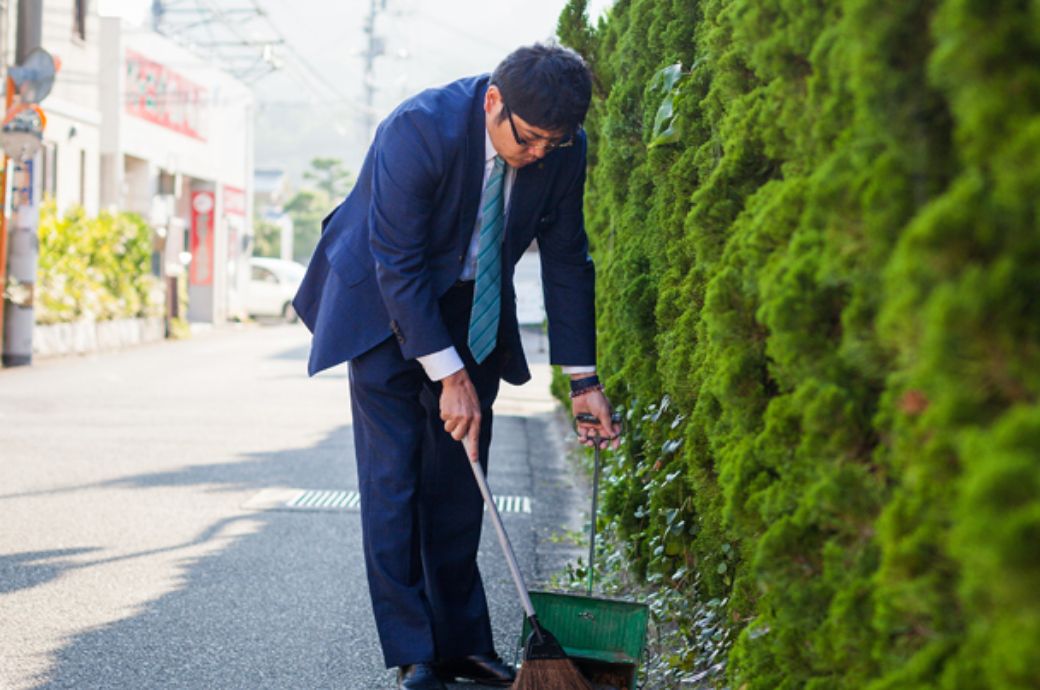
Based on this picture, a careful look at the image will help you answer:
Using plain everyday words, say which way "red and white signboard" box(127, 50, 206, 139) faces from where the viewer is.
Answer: facing the viewer and to the right of the viewer

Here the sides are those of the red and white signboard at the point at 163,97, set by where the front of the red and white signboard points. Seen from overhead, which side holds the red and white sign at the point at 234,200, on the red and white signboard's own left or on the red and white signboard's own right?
on the red and white signboard's own left

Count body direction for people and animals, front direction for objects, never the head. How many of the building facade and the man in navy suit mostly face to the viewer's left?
0

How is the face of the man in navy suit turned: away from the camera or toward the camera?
toward the camera

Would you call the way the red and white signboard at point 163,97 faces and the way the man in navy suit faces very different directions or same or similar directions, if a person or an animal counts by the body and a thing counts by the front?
same or similar directions

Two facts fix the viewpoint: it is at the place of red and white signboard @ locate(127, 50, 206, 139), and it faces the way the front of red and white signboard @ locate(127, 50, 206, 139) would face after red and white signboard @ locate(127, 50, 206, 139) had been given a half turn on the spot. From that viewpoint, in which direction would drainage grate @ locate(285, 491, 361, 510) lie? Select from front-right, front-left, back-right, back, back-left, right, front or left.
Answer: back-left

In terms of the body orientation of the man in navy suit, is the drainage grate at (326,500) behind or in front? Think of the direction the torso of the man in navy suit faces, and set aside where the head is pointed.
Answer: behind

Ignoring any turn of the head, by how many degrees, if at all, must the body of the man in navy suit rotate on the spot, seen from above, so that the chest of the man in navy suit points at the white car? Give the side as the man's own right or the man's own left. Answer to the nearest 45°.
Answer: approximately 135° to the man's own left

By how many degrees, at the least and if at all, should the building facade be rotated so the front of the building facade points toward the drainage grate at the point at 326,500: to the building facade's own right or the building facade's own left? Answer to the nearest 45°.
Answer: approximately 45° to the building facade's own right

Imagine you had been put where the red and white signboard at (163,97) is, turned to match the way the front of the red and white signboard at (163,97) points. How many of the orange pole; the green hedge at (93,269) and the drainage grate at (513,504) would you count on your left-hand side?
0

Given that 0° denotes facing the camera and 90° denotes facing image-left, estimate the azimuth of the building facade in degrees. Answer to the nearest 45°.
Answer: approximately 315°

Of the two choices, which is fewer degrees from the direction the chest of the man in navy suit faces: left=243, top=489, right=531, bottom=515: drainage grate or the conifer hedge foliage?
the conifer hedge foliage

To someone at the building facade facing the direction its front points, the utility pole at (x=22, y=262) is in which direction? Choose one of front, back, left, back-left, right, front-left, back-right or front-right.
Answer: front-right

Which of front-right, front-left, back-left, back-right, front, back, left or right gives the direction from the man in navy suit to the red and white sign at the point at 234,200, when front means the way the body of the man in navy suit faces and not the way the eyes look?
back-left

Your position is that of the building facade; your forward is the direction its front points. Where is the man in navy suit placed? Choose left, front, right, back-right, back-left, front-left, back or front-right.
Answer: front-right

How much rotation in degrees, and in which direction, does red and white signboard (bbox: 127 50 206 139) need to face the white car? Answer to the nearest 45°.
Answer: approximately 90° to its left
